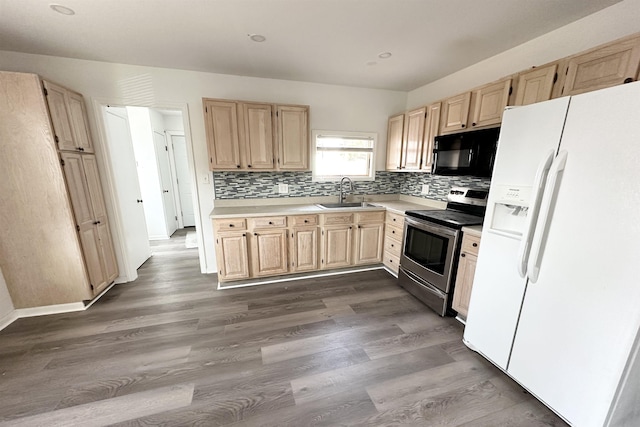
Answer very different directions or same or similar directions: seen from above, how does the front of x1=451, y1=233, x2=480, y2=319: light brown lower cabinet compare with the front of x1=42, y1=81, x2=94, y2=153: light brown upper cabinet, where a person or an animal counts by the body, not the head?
very different directions

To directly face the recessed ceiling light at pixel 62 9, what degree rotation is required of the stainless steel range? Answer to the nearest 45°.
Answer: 0° — it already faces it

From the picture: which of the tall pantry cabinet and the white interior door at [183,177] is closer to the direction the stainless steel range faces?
the tall pantry cabinet

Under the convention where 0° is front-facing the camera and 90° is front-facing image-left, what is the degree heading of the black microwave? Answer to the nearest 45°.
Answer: approximately 45°

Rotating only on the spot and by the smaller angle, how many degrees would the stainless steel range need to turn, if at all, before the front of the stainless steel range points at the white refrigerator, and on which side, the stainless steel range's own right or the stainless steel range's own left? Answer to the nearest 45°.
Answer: approximately 90° to the stainless steel range's own left

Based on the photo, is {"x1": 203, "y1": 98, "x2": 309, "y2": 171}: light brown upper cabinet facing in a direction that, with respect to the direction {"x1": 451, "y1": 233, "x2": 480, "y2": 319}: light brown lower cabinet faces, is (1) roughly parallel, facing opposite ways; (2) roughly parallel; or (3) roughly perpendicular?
roughly perpendicular

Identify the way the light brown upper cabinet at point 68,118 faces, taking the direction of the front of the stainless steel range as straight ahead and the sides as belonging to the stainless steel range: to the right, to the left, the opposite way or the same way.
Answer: the opposite way

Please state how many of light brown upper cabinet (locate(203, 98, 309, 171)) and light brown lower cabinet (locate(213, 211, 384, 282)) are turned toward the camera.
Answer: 2
